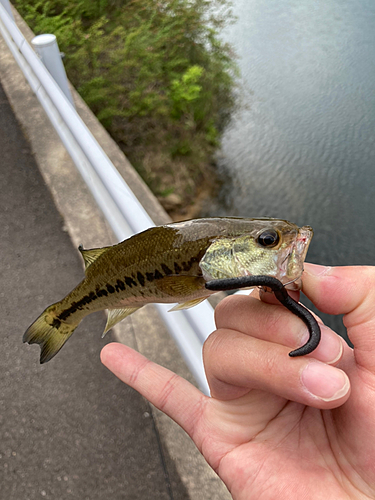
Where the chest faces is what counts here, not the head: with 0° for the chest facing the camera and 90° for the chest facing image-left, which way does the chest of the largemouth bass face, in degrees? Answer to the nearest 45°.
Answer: approximately 270°

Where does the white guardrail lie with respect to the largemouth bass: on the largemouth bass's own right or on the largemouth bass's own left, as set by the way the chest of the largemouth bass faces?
on the largemouth bass's own left
